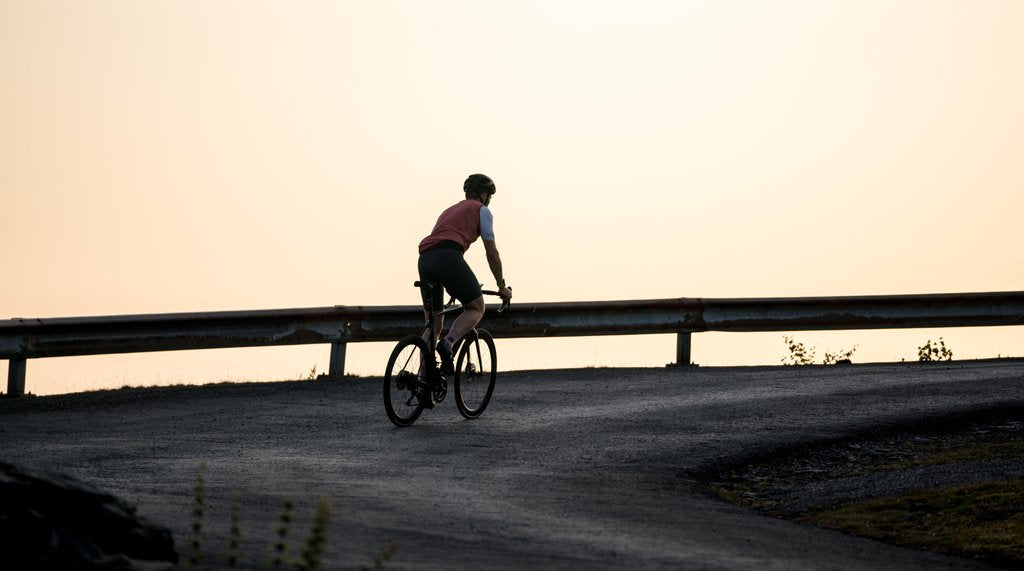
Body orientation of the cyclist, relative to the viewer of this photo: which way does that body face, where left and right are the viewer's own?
facing away from the viewer and to the right of the viewer

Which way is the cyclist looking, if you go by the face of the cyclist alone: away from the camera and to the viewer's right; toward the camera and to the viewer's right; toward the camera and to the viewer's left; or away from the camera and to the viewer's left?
away from the camera and to the viewer's right

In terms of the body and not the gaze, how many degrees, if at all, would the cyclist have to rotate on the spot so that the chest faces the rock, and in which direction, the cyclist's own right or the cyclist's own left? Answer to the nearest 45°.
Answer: approximately 135° to the cyclist's own right

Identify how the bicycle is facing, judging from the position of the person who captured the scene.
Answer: facing away from the viewer and to the right of the viewer

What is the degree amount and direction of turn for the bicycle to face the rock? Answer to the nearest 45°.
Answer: approximately 135° to its right
